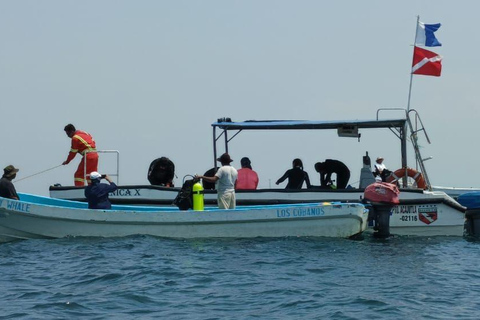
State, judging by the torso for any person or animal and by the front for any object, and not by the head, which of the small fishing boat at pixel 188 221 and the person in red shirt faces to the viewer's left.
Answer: the small fishing boat

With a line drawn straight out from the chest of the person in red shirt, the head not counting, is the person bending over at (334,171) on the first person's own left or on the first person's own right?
on the first person's own right

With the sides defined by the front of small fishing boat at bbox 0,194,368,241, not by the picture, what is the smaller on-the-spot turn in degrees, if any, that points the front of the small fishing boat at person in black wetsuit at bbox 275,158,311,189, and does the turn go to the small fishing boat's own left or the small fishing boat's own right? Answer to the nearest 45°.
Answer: approximately 135° to the small fishing boat's own right

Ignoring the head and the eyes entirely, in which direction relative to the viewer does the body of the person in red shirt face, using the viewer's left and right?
facing away from the viewer

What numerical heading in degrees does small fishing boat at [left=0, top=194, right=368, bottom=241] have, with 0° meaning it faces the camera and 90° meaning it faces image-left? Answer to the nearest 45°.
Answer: approximately 90°

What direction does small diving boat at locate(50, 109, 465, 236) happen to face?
to the viewer's left

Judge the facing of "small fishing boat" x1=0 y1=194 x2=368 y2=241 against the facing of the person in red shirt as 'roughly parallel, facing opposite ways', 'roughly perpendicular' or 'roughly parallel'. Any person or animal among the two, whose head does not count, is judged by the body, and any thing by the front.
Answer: roughly perpendicular

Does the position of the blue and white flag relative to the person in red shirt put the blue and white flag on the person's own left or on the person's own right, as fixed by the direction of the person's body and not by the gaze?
on the person's own right

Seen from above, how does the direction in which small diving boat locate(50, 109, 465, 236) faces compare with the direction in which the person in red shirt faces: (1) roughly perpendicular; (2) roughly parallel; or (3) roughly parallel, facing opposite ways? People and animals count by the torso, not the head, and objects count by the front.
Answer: roughly perpendicular
